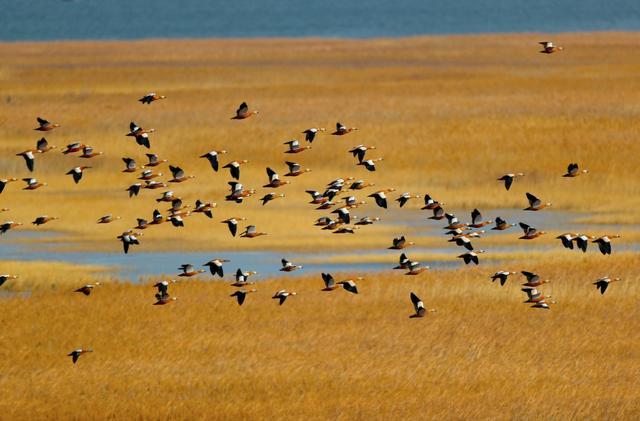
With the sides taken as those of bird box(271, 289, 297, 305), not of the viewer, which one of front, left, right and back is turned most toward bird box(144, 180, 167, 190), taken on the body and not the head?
back

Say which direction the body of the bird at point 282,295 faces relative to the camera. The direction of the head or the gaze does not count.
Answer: to the viewer's right

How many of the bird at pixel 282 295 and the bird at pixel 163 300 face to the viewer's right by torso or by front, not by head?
2

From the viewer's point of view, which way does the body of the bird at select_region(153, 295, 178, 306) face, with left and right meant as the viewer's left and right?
facing to the right of the viewer

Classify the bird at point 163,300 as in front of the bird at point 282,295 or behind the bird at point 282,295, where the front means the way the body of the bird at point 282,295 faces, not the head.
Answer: behind
